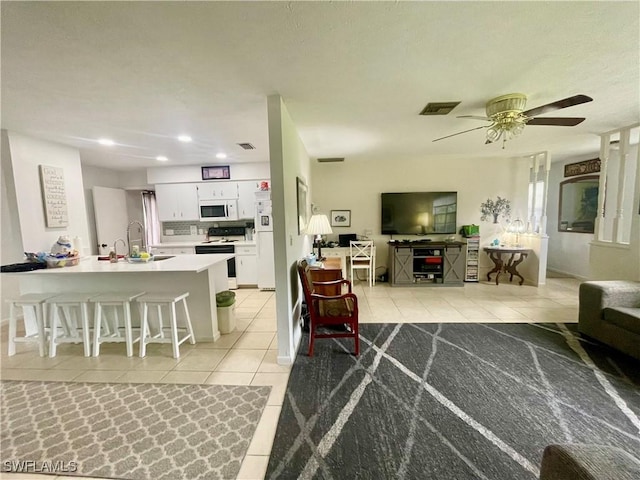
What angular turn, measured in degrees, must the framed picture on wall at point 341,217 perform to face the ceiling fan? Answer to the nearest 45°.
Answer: approximately 45° to its left

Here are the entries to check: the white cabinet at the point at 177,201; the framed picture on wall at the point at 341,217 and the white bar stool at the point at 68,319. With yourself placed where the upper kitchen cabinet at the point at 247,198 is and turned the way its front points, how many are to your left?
1

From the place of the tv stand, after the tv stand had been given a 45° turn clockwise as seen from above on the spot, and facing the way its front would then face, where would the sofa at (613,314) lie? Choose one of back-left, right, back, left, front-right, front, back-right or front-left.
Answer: left

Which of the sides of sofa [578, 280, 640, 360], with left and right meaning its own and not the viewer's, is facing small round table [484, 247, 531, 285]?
right

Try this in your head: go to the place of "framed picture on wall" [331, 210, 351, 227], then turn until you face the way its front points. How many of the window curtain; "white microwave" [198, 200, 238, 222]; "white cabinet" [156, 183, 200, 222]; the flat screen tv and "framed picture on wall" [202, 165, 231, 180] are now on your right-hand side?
4
